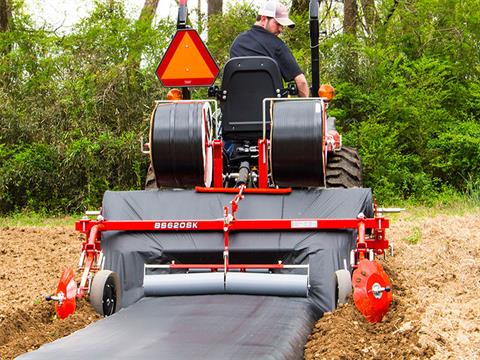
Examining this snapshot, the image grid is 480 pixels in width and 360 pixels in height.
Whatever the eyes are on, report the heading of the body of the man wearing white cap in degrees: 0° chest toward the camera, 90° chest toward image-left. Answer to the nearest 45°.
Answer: approximately 225°

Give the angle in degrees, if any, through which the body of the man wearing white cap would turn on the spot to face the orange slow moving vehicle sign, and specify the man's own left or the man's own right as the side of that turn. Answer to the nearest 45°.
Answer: approximately 135° to the man's own left

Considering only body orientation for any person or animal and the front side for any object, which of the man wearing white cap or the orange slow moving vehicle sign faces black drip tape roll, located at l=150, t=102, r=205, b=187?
the orange slow moving vehicle sign

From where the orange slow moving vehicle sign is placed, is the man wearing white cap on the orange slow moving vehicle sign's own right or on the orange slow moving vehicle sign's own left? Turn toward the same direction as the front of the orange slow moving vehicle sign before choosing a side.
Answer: on the orange slow moving vehicle sign's own left

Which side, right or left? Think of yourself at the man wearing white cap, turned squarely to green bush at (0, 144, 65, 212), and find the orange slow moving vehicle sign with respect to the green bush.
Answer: left

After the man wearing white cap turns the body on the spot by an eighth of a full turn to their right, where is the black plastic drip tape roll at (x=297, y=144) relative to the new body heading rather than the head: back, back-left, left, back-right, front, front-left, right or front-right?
right

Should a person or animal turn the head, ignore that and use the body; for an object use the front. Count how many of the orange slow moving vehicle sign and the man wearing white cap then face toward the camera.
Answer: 1

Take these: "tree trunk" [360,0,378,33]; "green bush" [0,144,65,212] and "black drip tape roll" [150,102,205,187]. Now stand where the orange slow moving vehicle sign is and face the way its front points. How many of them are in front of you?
1

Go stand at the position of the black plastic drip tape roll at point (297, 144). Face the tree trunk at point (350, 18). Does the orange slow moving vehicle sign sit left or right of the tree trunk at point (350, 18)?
left

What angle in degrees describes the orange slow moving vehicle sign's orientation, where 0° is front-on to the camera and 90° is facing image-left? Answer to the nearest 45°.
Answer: approximately 0°

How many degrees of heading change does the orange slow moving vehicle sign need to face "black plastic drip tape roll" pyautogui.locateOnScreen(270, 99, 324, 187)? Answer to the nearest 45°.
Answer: approximately 45° to its left

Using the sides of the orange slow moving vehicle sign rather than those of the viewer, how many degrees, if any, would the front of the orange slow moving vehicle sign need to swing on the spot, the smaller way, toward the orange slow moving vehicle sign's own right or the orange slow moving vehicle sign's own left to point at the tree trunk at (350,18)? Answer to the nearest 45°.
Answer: approximately 180°
